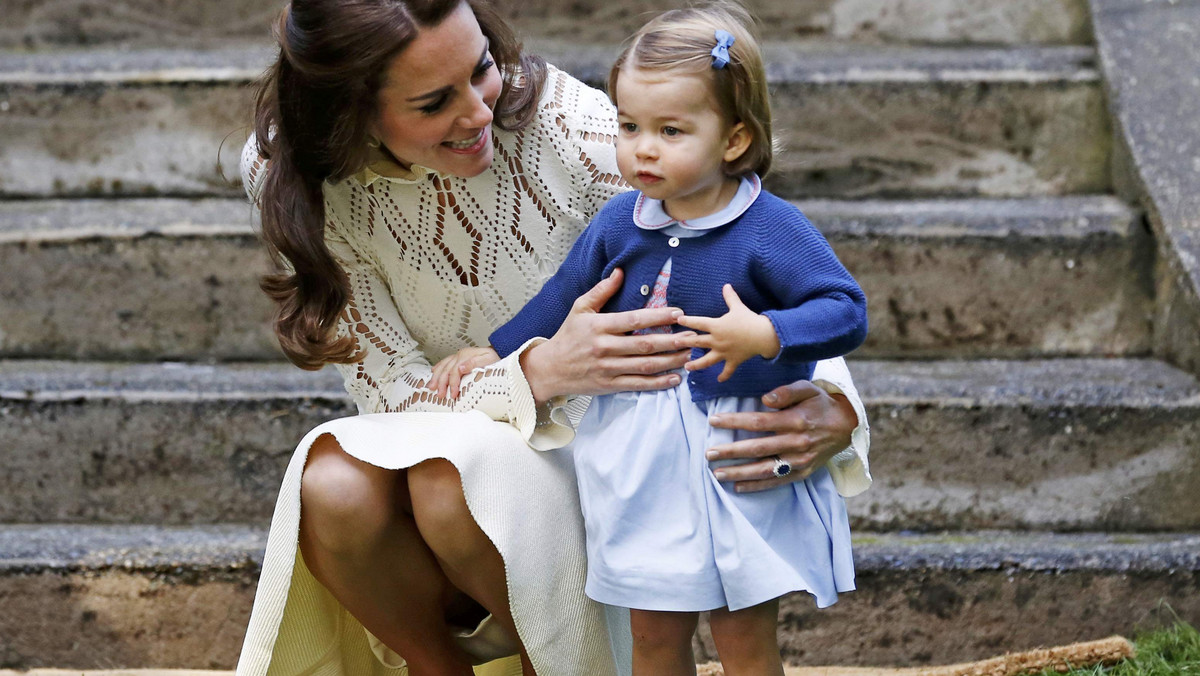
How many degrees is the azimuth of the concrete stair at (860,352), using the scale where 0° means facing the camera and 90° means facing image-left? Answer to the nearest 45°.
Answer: approximately 0°

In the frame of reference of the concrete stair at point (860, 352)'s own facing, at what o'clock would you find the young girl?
The young girl is roughly at 1 o'clock from the concrete stair.

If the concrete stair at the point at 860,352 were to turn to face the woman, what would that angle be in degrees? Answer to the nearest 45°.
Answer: approximately 45° to its right
